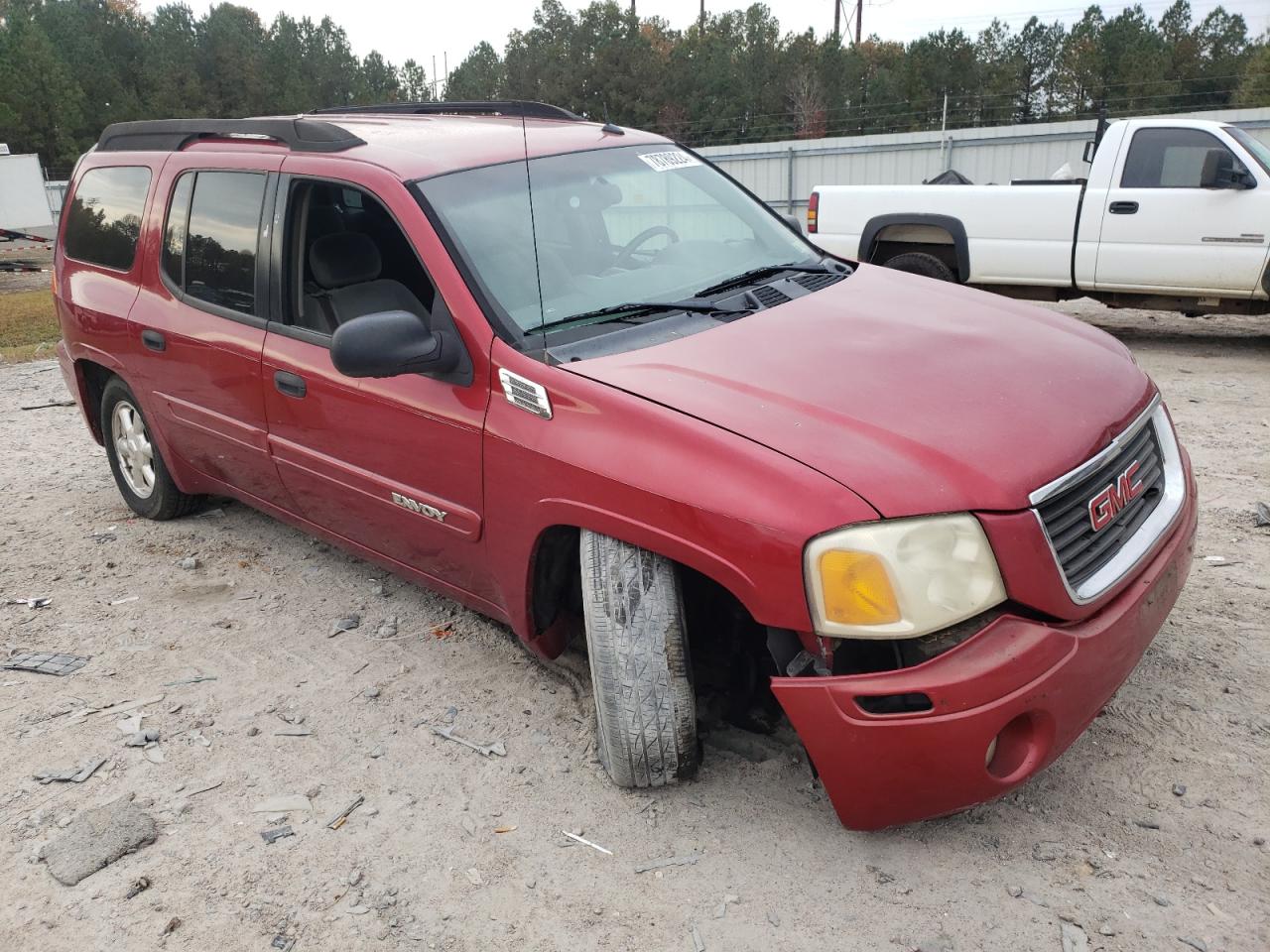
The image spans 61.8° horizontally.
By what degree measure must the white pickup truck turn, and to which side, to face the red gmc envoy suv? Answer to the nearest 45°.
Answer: approximately 90° to its right

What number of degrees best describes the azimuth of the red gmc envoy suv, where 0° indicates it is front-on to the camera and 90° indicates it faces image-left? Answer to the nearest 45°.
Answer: approximately 315°

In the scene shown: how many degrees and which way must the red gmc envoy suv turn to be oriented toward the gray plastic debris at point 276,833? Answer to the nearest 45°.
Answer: approximately 90° to its right

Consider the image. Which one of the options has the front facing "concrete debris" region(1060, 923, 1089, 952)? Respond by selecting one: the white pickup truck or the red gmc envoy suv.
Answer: the red gmc envoy suv

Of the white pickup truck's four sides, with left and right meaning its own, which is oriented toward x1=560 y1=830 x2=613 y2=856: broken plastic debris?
right

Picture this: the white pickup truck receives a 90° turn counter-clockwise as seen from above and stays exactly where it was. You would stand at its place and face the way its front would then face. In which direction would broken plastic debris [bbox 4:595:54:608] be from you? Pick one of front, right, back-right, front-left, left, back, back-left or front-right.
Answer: back-left

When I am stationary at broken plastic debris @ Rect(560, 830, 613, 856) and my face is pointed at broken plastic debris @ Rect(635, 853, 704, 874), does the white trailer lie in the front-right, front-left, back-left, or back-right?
back-left

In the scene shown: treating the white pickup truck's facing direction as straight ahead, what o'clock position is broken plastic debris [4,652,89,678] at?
The broken plastic debris is roughly at 4 o'clock from the white pickup truck.

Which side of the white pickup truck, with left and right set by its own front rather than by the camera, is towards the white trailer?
back

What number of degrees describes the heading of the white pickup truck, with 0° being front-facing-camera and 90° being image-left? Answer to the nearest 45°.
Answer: approximately 270°

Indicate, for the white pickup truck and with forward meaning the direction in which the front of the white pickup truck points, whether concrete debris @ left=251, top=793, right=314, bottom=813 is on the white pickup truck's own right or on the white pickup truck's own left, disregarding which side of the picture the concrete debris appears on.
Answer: on the white pickup truck's own right

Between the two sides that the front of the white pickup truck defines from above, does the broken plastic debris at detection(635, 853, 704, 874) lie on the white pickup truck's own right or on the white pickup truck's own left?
on the white pickup truck's own right
